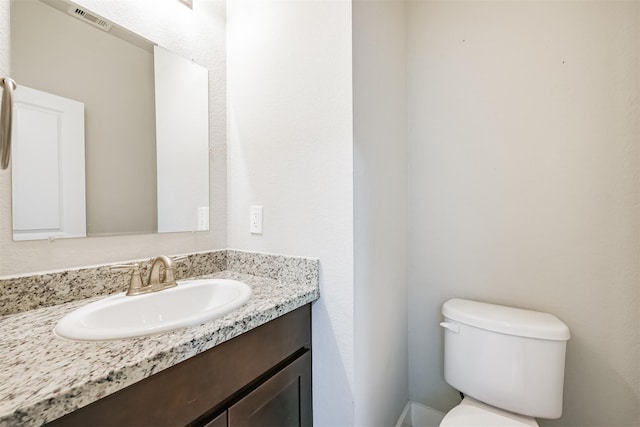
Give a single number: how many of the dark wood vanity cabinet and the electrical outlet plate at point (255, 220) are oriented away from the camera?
0

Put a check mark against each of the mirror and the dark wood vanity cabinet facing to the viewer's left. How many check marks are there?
0

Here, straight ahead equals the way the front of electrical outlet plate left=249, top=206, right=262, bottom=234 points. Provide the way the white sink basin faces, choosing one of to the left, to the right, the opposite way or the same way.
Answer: to the left

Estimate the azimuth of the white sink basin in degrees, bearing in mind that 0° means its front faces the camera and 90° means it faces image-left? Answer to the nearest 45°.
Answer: approximately 315°

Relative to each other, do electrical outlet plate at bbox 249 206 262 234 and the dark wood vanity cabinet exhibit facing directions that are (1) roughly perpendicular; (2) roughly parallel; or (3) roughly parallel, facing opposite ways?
roughly perpendicular

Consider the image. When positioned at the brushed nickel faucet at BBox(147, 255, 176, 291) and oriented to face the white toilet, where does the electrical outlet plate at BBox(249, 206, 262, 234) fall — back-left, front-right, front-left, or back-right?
front-left

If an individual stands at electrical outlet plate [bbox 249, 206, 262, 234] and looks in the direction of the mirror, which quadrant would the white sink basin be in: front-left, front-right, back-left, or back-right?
front-left

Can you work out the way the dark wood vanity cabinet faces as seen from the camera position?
facing the viewer and to the right of the viewer

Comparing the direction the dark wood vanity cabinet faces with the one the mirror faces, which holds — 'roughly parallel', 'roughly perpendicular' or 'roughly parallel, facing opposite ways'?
roughly parallel

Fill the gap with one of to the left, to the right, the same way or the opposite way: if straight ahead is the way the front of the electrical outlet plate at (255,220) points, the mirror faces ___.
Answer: to the left

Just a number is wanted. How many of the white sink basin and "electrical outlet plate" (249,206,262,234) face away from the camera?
0
